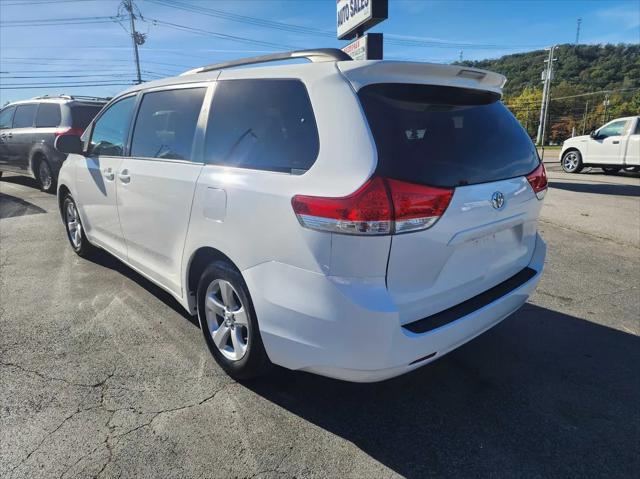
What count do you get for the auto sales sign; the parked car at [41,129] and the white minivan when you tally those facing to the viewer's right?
0

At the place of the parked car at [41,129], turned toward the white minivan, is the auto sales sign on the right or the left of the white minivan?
left

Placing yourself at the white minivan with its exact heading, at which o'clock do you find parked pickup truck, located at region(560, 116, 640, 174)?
The parked pickup truck is roughly at 3 o'clock from the white minivan.

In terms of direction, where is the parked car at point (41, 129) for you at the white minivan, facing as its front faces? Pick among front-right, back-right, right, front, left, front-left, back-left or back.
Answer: front

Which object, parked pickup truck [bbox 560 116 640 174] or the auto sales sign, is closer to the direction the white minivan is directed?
the auto sales sign

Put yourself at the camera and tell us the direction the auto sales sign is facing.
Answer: facing the viewer and to the left of the viewer

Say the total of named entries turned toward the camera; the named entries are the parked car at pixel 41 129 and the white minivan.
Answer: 0

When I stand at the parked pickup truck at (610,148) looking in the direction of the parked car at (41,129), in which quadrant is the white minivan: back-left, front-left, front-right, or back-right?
front-left

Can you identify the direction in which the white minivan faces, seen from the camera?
facing away from the viewer and to the left of the viewer

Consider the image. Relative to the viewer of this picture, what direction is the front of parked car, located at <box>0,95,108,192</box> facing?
facing away from the viewer and to the left of the viewer

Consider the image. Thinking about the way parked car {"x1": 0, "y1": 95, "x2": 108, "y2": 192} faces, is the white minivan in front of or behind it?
behind
